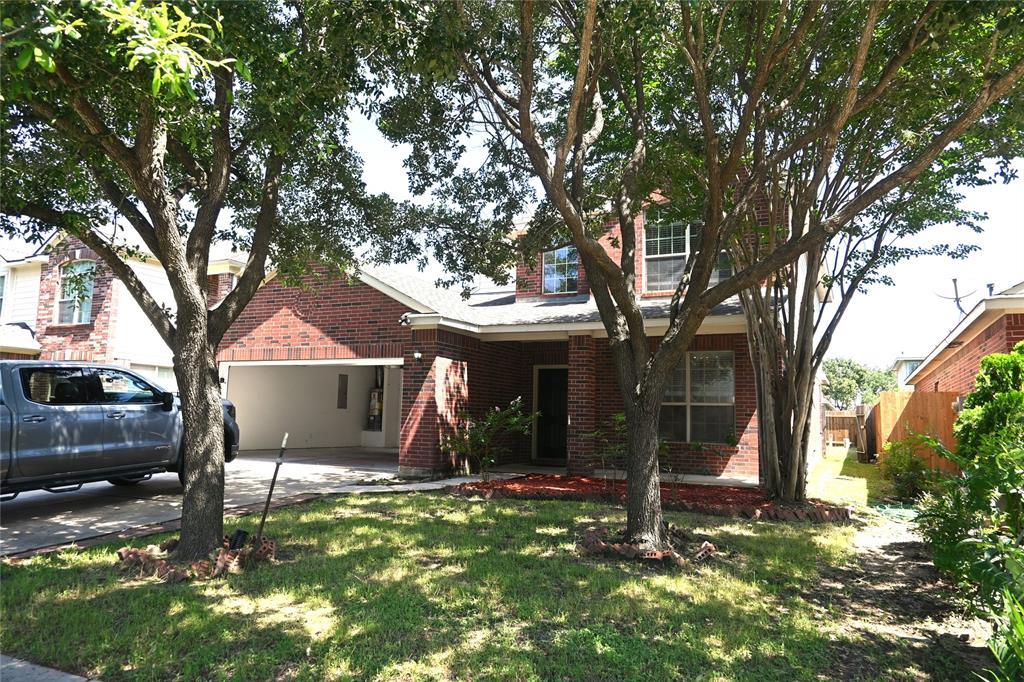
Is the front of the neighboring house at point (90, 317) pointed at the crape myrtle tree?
no

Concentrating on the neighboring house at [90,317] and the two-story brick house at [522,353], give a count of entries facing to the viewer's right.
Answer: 0

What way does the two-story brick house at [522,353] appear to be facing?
toward the camera

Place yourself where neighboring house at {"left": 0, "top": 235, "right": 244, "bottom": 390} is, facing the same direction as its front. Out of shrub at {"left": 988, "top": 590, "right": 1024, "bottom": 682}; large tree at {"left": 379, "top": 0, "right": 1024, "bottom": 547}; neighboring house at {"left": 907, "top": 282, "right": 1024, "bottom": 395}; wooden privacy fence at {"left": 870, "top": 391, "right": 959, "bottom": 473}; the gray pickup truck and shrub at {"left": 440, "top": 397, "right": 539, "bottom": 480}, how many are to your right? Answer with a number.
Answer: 0

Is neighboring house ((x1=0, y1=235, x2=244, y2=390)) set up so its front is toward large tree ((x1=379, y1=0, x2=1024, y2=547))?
no

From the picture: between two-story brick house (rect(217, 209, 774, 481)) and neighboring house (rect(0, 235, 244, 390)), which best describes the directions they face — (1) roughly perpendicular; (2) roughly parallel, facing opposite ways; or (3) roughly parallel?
roughly parallel

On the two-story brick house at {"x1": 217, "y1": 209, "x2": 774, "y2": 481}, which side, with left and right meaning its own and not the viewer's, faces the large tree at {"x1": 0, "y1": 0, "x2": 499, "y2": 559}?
front

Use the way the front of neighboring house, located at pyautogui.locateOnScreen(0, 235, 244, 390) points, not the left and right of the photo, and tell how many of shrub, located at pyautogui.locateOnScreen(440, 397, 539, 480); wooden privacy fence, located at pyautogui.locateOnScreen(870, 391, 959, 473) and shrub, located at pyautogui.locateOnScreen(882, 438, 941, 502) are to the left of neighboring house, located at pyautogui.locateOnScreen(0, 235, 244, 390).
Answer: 3

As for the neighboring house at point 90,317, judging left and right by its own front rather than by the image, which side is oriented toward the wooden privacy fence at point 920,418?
left

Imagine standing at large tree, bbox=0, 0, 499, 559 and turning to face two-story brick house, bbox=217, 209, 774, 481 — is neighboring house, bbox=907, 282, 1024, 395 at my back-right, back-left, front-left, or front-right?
front-right

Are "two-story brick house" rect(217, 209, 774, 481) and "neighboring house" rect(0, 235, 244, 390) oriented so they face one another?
no

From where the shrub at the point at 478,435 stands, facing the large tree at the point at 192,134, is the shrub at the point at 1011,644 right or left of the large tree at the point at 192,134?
left

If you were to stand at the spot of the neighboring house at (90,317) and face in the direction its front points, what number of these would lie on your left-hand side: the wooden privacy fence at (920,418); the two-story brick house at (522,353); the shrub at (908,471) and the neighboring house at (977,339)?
4

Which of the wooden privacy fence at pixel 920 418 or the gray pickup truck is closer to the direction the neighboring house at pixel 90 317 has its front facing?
the gray pickup truck

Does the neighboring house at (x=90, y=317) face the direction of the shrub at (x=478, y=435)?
no

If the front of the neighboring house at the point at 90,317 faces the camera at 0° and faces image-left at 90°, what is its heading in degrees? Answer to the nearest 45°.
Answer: approximately 45°

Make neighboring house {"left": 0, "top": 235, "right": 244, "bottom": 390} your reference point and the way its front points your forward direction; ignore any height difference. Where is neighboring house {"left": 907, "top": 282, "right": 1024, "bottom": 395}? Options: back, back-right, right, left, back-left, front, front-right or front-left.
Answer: left

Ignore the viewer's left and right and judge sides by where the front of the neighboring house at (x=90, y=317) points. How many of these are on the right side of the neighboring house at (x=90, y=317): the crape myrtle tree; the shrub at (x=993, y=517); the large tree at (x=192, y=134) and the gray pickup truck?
0
